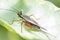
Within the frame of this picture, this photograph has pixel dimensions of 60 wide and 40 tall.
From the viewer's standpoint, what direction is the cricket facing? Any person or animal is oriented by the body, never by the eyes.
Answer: to the viewer's left
